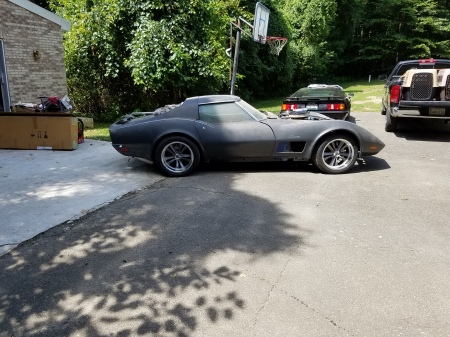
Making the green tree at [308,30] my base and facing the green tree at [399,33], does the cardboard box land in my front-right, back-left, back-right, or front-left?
back-right

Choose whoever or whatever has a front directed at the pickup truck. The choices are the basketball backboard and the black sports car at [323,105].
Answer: the basketball backboard

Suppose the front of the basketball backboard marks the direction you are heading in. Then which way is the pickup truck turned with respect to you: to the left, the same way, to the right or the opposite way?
to the left

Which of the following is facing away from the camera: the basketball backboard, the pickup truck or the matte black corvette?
the pickup truck

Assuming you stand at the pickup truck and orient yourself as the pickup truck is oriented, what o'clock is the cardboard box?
The cardboard box is roughly at 8 o'clock from the pickup truck.

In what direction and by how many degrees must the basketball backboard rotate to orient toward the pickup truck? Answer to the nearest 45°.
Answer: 0° — it already faces it

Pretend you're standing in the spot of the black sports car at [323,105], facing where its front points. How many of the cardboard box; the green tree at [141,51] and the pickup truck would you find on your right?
1

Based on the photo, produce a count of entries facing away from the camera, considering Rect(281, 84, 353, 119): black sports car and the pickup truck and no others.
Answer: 2

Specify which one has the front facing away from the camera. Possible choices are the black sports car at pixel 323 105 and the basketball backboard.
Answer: the black sports car

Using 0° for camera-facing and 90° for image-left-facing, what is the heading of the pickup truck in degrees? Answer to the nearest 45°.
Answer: approximately 180°

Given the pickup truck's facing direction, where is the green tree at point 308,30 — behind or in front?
in front

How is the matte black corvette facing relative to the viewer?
to the viewer's right

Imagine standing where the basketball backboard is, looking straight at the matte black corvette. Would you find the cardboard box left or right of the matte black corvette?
right

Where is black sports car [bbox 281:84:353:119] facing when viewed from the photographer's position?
facing away from the viewer

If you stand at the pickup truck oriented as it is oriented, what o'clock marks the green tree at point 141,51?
The green tree is roughly at 9 o'clock from the pickup truck.

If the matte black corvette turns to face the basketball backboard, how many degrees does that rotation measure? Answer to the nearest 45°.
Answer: approximately 90° to its left

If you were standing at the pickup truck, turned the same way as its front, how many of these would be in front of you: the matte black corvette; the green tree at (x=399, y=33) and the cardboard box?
1
